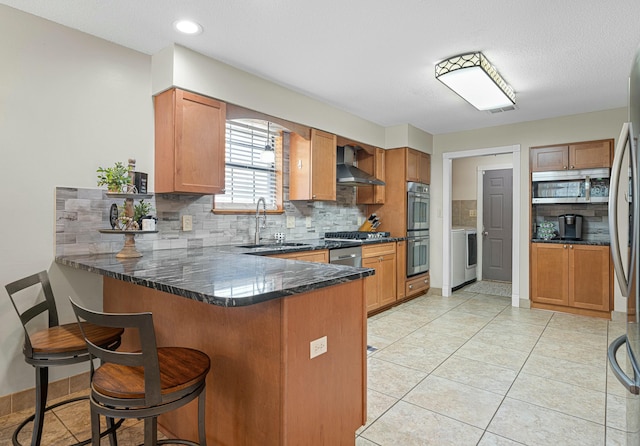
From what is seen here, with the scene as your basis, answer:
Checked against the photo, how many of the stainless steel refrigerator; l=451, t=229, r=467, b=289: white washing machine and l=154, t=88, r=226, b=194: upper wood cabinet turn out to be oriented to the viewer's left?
1

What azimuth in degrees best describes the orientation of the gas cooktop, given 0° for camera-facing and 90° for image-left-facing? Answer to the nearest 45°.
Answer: approximately 315°

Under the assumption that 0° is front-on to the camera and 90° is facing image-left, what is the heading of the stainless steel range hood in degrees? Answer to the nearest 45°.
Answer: approximately 315°

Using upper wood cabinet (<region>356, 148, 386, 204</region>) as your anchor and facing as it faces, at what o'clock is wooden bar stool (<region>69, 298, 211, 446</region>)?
The wooden bar stool is roughly at 2 o'clock from the upper wood cabinet.

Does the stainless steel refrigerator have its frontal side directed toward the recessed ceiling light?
yes

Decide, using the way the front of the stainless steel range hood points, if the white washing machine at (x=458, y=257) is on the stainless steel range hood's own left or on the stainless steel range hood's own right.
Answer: on the stainless steel range hood's own left

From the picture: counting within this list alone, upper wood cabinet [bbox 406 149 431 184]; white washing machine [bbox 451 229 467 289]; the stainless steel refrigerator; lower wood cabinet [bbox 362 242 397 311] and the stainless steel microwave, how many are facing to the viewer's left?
1

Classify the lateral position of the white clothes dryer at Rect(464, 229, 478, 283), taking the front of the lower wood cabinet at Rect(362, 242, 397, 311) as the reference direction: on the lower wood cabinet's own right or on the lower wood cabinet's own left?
on the lower wood cabinet's own left

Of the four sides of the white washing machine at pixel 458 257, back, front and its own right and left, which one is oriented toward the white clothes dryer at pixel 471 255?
left

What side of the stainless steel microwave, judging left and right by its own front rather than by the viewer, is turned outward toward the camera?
front

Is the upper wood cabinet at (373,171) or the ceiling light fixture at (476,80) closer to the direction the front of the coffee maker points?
the ceiling light fixture

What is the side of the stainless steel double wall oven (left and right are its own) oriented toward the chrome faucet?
right
